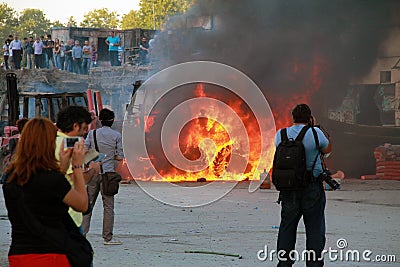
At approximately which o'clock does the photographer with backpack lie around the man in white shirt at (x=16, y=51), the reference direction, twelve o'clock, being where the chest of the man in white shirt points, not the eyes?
The photographer with backpack is roughly at 12 o'clock from the man in white shirt.

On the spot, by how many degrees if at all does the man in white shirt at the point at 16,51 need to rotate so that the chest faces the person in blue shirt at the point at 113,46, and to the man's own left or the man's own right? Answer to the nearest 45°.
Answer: approximately 90° to the man's own left

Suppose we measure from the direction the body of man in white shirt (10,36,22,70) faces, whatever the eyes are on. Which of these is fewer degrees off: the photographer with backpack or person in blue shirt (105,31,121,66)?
the photographer with backpack

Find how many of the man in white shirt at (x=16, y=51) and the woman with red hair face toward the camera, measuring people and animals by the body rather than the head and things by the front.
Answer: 1

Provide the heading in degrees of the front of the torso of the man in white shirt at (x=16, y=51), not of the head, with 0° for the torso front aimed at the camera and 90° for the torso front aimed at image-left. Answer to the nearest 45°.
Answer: approximately 0°

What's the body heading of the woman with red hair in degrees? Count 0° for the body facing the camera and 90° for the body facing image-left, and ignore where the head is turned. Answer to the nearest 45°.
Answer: approximately 225°

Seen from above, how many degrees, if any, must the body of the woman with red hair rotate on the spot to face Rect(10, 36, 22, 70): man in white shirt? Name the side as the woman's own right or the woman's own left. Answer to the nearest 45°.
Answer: approximately 45° to the woman's own left

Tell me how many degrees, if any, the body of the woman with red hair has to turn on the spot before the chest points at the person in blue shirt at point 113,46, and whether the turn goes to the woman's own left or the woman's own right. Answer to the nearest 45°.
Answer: approximately 45° to the woman's own left

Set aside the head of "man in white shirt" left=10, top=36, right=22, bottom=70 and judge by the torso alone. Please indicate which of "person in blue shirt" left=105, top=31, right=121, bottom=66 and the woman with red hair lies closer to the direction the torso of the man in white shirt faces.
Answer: the woman with red hair
